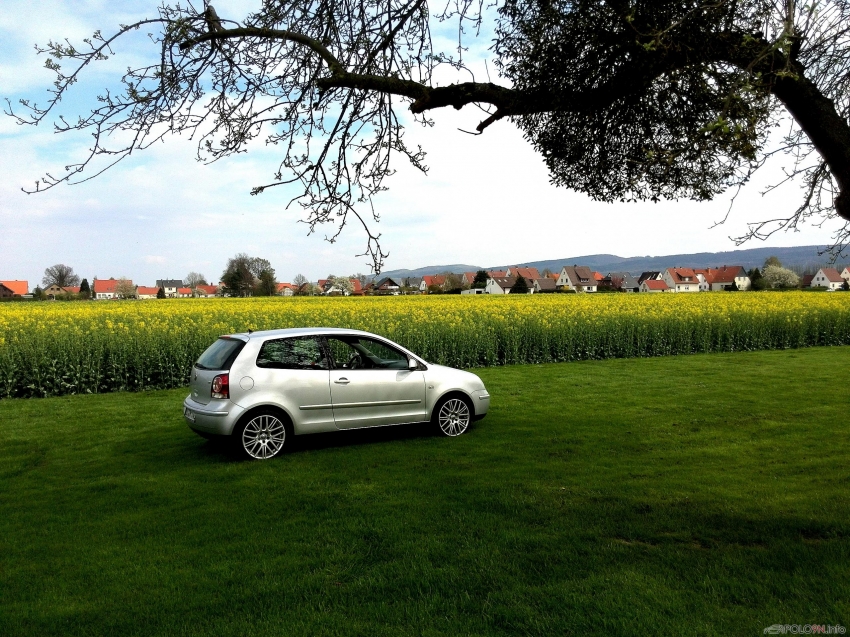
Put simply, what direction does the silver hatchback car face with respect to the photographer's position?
facing away from the viewer and to the right of the viewer
